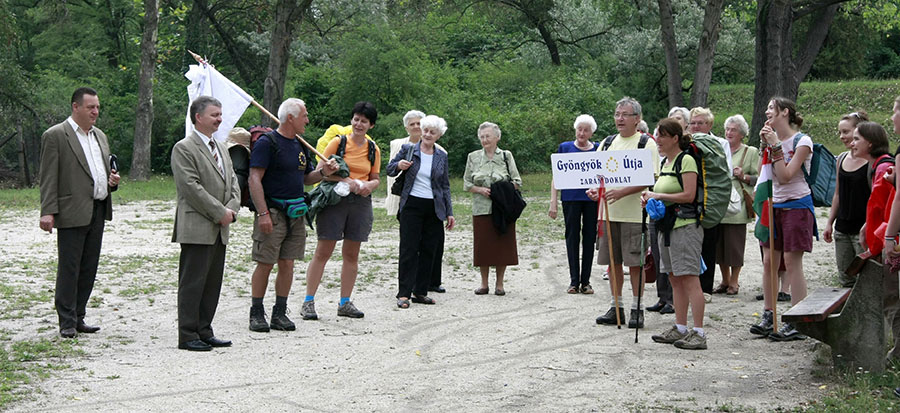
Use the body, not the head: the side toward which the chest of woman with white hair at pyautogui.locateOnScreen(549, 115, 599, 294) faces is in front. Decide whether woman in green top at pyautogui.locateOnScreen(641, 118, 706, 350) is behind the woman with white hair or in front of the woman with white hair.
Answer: in front

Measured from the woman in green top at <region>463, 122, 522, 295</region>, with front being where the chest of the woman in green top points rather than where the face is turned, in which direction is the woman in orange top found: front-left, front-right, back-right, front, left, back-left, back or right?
front-right

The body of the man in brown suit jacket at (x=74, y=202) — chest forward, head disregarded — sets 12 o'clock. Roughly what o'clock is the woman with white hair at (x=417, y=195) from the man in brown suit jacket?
The woman with white hair is roughly at 10 o'clock from the man in brown suit jacket.

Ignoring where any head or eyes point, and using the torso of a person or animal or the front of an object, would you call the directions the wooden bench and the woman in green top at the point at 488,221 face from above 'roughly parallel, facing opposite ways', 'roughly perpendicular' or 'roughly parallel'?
roughly perpendicular

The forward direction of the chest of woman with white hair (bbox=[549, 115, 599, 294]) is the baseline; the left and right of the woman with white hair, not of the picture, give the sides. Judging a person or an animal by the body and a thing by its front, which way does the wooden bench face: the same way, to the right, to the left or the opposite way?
to the right

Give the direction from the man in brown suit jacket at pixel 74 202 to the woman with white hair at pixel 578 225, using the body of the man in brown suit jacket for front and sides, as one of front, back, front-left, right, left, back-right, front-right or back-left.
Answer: front-left

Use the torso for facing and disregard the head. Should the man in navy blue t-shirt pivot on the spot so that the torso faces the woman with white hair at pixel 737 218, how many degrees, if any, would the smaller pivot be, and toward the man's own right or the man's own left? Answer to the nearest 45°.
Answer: approximately 45° to the man's own left

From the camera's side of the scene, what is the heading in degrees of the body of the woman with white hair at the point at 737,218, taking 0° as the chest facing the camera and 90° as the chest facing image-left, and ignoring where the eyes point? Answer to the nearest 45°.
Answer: approximately 45°

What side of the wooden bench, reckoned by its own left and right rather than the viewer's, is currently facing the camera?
left

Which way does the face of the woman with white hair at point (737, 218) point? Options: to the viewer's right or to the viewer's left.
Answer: to the viewer's left

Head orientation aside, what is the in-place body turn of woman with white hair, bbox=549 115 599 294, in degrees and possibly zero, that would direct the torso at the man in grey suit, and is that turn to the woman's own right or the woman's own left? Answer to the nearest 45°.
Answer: approximately 45° to the woman's own right

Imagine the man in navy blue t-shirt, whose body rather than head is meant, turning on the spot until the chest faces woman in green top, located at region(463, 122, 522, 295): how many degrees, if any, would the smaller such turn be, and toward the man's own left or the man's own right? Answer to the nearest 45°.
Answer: approximately 90° to the man's own left

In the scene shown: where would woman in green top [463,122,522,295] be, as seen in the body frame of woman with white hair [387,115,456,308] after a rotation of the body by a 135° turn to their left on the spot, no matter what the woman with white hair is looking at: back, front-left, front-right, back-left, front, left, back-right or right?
front

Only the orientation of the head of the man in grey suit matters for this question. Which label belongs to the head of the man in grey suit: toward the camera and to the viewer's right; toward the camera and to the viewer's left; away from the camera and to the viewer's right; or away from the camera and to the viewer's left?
toward the camera and to the viewer's right

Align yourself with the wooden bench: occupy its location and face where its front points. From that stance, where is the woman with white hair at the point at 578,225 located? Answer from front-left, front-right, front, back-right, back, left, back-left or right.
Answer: front-right
